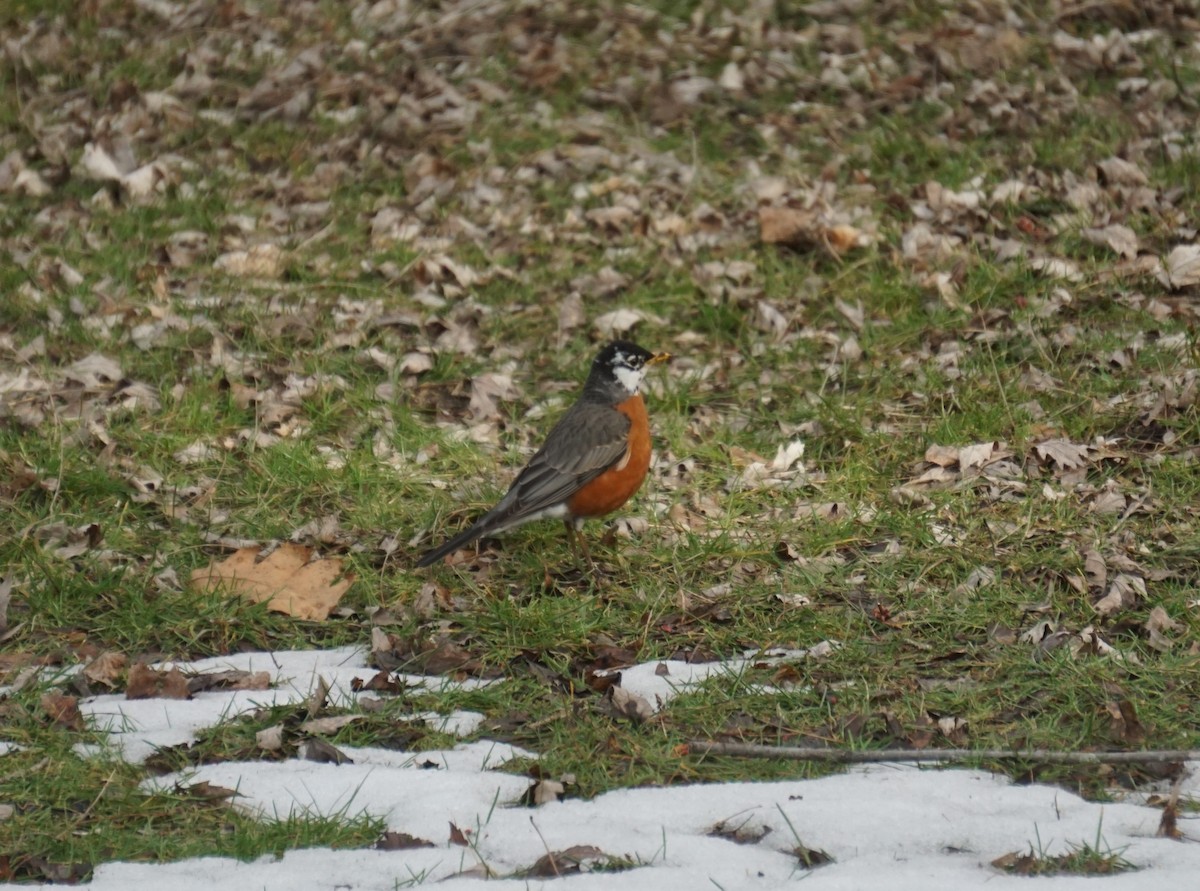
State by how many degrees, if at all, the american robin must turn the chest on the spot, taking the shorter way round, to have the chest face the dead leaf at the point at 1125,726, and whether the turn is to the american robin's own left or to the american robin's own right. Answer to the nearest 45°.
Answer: approximately 45° to the american robin's own right

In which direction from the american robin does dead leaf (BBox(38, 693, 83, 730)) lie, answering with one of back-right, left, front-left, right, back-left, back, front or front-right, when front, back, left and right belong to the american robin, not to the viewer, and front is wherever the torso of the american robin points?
back-right

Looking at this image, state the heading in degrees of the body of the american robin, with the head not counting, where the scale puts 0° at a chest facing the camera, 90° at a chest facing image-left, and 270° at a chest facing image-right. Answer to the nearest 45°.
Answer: approximately 270°

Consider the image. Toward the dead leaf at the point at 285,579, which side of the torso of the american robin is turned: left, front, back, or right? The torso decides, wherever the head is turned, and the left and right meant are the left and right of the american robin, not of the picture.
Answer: back

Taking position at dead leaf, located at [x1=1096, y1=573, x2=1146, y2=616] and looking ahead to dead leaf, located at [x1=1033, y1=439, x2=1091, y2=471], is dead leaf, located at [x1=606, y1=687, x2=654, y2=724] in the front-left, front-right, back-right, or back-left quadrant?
back-left

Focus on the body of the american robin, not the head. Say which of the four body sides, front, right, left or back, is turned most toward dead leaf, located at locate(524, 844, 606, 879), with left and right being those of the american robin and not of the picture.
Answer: right

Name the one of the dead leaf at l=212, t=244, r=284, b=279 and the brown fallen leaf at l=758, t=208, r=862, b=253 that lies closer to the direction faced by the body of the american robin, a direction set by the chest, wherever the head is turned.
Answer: the brown fallen leaf

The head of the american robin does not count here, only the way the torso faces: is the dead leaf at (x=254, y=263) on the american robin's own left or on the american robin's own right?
on the american robin's own left

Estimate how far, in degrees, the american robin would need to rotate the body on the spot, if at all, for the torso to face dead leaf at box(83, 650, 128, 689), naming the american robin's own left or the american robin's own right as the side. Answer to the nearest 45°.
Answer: approximately 135° to the american robin's own right

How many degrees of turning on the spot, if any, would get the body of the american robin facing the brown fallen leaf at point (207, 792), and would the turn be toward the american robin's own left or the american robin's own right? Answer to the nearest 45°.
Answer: approximately 135° to the american robin's own right

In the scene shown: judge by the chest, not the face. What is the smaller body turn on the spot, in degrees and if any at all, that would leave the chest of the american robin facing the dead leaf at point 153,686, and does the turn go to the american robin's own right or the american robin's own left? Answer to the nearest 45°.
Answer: approximately 135° to the american robin's own right
